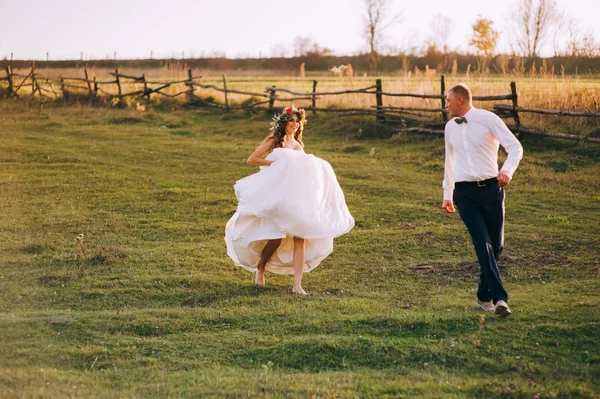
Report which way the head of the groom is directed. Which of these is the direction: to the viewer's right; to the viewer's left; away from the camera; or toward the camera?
to the viewer's left

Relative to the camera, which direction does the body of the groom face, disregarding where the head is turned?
toward the camera

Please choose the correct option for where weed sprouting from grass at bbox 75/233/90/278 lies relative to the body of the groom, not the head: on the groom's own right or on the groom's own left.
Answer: on the groom's own right

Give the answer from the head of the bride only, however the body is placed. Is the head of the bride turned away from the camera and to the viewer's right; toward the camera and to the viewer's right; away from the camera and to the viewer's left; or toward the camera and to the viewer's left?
toward the camera and to the viewer's right

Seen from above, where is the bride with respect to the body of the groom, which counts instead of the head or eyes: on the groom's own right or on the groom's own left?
on the groom's own right

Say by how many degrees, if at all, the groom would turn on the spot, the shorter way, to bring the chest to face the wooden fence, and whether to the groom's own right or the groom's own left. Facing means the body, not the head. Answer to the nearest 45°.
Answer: approximately 180°
